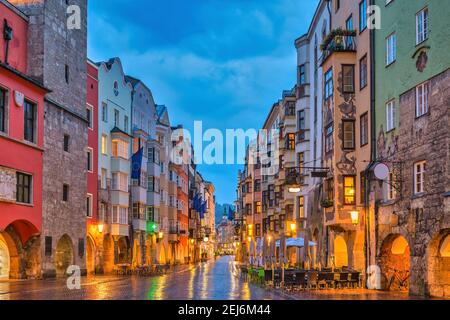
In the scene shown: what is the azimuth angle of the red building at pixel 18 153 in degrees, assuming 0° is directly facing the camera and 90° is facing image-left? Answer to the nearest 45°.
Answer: approximately 315°

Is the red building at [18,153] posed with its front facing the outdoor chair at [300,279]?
yes

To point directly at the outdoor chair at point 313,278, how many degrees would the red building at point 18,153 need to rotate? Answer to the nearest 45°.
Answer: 0° — it already faces it

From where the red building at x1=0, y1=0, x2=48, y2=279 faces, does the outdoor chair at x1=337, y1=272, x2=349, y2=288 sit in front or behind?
in front
